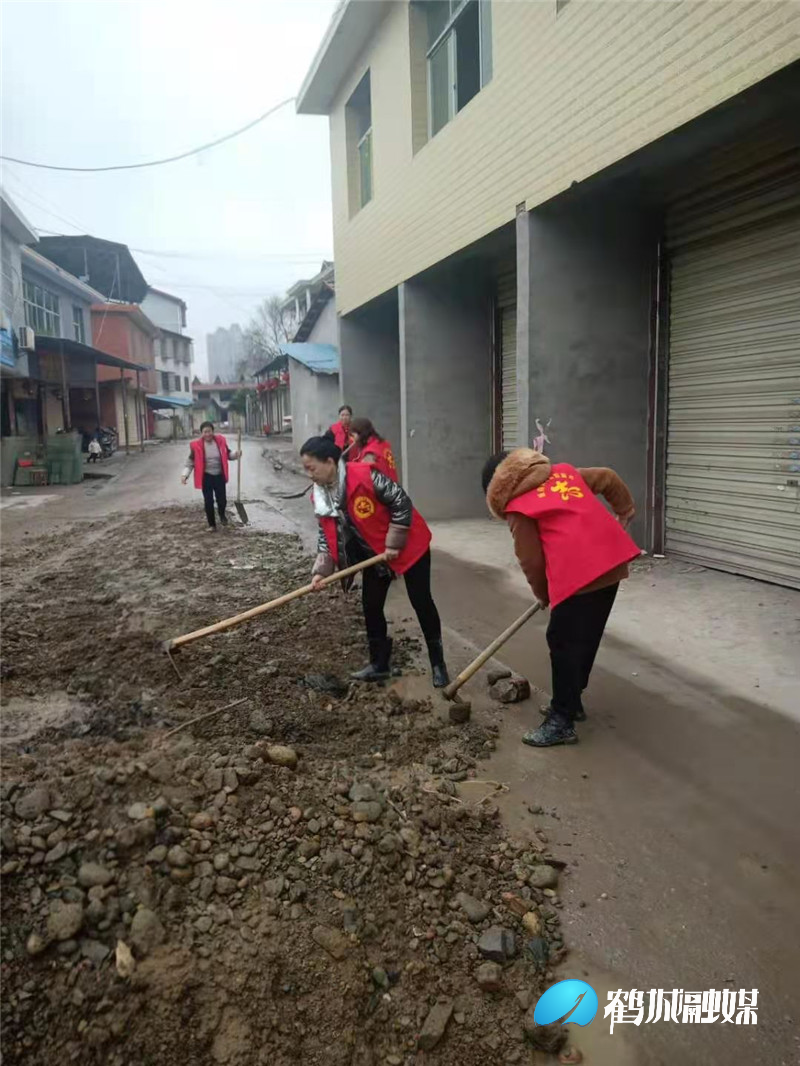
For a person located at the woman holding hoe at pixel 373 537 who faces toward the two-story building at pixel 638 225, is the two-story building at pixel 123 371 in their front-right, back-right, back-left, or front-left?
front-left

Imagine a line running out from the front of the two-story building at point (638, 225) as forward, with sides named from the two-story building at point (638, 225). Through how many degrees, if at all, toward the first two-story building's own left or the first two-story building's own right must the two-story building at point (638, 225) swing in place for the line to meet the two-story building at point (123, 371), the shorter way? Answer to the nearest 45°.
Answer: approximately 90° to the first two-story building's own right

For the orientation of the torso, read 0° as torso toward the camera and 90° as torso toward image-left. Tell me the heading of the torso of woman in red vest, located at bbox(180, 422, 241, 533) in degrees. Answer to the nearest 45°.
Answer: approximately 0°

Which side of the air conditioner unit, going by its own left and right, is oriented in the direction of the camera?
right

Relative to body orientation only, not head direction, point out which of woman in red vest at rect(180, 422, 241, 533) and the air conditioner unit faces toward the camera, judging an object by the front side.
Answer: the woman in red vest

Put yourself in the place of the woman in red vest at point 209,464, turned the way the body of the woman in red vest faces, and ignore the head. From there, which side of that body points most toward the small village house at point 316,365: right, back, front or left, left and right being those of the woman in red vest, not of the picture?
back

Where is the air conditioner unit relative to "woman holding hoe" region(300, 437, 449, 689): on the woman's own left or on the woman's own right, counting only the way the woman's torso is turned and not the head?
on the woman's own right

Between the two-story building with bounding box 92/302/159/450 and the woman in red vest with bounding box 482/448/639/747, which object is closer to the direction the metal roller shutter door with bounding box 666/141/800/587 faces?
the woman in red vest

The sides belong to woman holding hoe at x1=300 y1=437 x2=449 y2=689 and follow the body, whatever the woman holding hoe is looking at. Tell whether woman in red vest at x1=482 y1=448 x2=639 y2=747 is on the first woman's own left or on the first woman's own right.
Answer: on the first woman's own left

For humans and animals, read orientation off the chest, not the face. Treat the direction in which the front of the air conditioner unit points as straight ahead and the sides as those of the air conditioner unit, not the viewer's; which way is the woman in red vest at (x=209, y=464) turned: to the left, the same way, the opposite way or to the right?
to the right

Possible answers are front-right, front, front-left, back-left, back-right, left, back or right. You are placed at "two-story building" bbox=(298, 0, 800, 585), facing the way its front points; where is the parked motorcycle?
right

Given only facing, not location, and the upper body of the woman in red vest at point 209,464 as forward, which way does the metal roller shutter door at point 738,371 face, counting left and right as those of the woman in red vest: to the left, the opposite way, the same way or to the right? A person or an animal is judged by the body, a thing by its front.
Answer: to the right

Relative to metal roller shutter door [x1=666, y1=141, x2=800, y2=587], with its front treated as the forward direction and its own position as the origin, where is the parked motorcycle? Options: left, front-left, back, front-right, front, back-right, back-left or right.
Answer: right

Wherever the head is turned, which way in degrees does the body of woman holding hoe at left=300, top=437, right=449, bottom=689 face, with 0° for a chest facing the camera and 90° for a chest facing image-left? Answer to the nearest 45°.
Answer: approximately 45°

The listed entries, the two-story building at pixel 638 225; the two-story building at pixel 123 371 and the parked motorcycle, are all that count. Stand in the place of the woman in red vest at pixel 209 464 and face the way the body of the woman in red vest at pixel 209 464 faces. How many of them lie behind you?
2

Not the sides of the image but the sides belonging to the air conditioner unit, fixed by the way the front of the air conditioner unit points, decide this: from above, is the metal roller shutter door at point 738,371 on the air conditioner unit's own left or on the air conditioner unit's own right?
on the air conditioner unit's own right

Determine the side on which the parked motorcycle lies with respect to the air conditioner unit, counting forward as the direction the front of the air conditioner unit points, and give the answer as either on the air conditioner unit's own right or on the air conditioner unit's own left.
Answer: on the air conditioner unit's own left

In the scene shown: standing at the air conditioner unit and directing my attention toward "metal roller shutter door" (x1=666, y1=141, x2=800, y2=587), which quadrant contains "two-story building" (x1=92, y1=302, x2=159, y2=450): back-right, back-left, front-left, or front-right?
back-left
